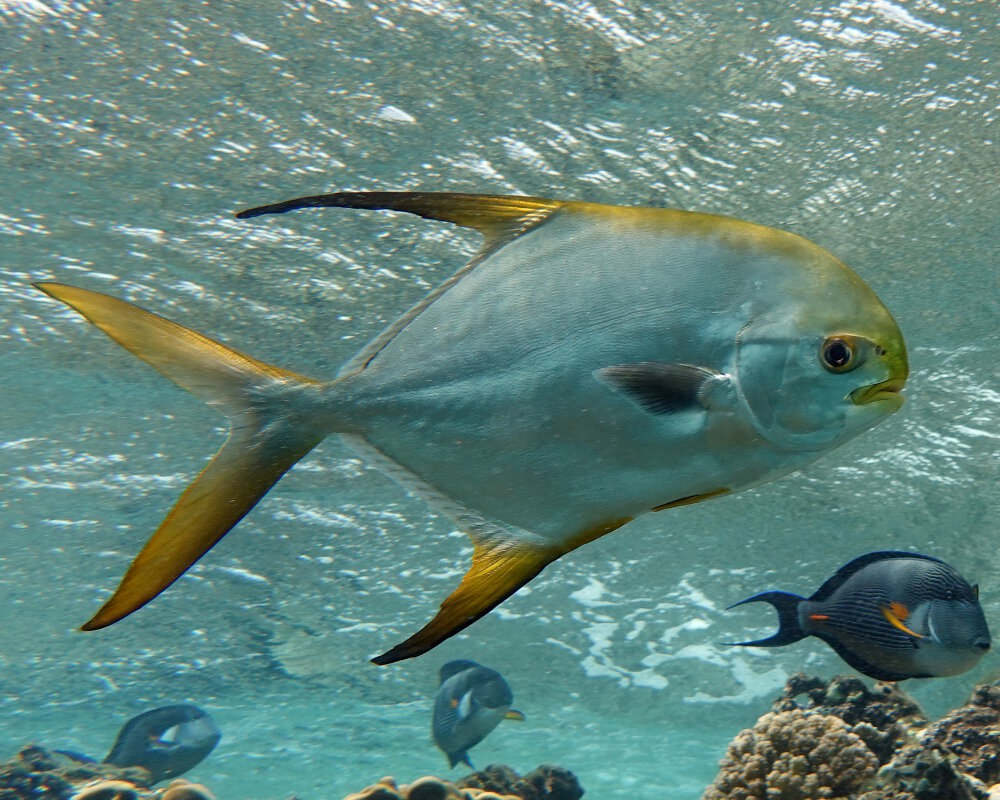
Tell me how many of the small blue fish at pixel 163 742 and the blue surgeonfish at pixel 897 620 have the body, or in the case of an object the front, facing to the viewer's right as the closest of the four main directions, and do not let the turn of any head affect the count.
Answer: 2

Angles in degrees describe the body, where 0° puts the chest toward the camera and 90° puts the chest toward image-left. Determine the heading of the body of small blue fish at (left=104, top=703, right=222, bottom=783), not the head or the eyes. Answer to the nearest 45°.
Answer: approximately 270°

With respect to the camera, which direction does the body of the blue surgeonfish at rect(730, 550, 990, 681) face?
to the viewer's right

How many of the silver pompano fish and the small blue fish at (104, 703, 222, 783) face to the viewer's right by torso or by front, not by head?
2

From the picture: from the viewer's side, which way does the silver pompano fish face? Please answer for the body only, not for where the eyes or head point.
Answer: to the viewer's right
